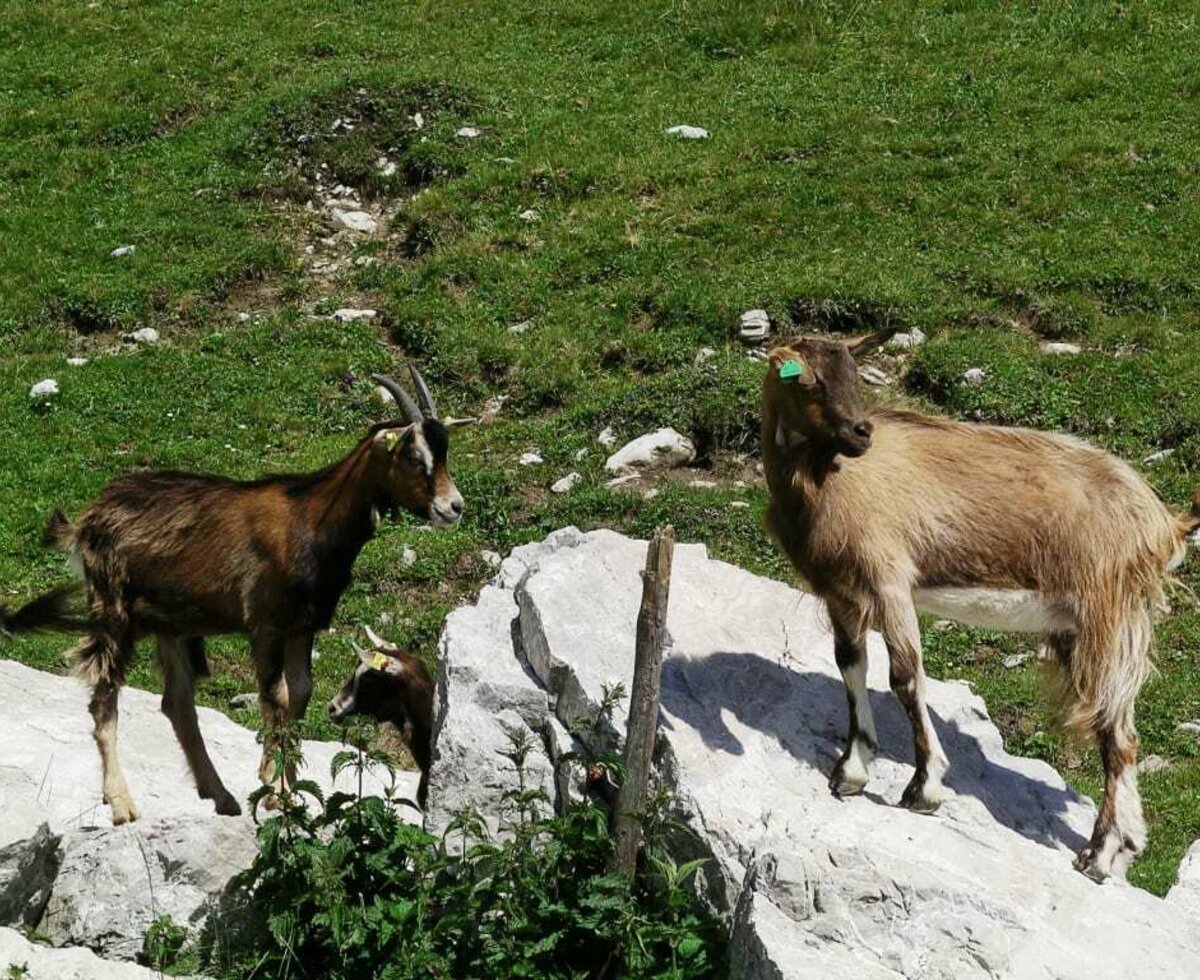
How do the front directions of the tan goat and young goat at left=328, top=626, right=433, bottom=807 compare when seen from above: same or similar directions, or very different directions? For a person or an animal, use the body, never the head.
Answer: same or similar directions

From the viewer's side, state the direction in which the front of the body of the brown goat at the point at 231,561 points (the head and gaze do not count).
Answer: to the viewer's right

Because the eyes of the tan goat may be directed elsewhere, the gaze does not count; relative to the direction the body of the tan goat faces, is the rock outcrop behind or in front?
in front

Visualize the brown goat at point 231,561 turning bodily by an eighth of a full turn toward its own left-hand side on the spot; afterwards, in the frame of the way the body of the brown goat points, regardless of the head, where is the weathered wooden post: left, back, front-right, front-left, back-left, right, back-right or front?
right

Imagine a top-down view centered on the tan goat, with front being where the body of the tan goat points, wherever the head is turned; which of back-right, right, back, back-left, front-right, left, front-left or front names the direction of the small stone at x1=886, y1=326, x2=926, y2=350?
right

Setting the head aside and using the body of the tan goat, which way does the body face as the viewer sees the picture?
to the viewer's left

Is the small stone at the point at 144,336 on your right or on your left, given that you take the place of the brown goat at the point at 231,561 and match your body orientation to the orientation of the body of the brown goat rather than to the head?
on your left

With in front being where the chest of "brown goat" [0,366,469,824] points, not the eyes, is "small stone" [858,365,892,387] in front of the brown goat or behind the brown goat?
in front

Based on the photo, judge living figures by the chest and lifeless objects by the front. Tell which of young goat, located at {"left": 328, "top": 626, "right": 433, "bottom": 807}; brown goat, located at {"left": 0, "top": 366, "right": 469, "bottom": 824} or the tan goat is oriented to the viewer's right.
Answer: the brown goat

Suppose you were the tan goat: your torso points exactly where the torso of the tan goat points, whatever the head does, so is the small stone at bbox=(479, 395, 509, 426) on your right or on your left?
on your right

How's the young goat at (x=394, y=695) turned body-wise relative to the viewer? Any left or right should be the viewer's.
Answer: facing to the left of the viewer

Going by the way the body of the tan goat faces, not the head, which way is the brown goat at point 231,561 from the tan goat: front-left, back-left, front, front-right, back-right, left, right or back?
front

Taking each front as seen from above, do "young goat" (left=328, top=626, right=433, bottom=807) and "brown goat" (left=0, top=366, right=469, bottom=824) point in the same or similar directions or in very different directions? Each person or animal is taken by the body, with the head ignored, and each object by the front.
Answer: very different directions

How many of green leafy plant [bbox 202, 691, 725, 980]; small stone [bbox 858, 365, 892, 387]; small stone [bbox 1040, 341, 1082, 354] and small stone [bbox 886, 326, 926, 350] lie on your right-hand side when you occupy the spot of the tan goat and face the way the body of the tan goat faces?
3

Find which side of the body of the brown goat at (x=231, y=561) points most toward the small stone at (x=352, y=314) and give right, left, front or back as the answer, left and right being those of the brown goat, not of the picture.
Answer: left
